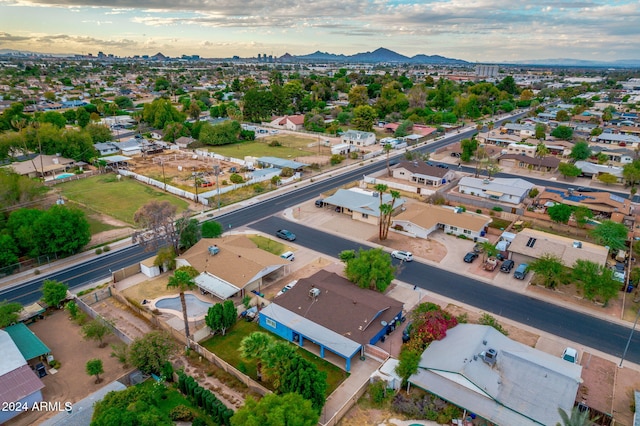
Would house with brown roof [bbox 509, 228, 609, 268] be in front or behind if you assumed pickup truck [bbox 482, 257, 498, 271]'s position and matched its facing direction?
in front

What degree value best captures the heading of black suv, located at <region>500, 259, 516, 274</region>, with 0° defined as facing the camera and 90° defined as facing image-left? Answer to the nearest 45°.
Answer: approximately 225°

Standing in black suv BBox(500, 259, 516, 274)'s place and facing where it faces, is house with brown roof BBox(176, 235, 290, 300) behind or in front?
behind

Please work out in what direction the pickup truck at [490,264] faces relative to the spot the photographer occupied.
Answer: facing away from the viewer and to the right of the viewer

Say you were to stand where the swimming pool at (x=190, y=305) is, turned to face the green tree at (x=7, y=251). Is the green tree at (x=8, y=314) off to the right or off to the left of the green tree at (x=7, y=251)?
left

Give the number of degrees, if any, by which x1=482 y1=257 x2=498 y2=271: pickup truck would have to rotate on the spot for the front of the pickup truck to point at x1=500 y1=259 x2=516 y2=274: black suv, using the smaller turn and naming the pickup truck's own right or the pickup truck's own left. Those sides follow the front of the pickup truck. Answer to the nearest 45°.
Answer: approximately 45° to the pickup truck's own right

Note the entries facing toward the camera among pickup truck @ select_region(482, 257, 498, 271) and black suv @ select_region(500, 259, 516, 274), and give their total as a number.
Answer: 0

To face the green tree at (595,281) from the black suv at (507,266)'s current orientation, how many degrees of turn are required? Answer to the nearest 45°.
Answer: approximately 90° to its right

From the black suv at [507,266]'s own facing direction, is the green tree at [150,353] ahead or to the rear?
to the rear

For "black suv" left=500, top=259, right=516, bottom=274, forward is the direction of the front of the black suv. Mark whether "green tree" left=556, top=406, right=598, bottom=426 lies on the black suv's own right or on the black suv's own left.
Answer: on the black suv's own right

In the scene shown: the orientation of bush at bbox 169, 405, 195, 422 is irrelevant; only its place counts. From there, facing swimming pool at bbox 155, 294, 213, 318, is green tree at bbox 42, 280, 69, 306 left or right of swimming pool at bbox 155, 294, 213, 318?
left
